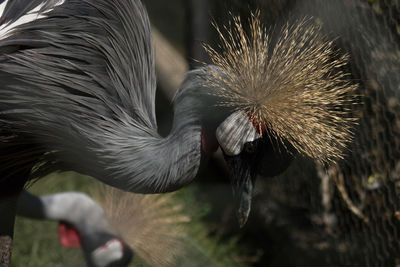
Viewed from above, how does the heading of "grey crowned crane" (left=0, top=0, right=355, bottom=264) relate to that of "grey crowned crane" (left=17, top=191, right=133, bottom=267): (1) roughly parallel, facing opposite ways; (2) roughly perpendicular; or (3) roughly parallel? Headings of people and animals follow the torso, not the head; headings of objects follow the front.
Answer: roughly parallel

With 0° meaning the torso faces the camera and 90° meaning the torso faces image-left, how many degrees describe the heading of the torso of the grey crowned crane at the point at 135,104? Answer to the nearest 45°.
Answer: approximately 270°

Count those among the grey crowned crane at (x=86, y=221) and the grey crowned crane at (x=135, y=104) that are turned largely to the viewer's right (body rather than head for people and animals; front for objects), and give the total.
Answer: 2

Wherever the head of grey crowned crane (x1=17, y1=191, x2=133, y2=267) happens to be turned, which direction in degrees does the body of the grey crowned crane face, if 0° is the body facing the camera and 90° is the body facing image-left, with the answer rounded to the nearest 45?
approximately 270°
